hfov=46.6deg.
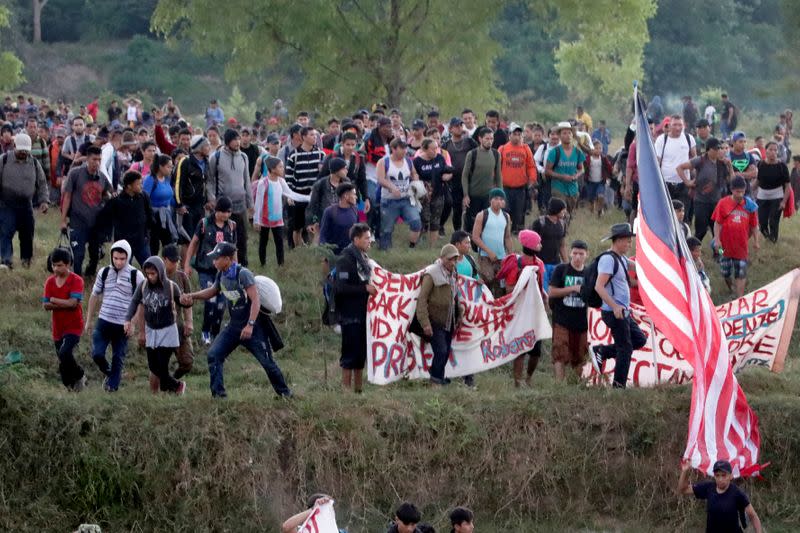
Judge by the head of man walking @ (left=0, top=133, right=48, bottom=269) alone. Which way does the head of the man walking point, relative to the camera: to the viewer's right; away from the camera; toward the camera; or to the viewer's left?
toward the camera

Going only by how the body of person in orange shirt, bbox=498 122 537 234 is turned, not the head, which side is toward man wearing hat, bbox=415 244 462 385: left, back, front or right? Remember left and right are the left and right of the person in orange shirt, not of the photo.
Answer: front

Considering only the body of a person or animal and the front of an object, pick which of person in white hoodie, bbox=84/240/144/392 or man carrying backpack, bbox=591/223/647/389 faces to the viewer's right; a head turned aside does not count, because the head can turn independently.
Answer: the man carrying backpack

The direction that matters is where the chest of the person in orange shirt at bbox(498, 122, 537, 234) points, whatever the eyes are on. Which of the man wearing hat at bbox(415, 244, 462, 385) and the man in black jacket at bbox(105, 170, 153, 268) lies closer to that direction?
the man wearing hat

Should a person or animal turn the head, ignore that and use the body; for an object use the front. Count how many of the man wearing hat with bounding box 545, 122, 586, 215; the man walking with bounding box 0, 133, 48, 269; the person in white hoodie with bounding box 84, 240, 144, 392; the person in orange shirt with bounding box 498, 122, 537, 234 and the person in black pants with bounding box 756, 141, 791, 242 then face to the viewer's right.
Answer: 0

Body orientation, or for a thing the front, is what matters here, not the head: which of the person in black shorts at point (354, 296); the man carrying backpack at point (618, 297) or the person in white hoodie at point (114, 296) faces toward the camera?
the person in white hoodie

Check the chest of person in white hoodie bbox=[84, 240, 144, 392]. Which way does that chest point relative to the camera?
toward the camera

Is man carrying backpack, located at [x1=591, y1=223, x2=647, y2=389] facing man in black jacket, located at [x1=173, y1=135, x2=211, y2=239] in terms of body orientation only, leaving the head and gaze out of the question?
no

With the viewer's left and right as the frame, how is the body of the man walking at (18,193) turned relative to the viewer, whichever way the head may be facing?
facing the viewer

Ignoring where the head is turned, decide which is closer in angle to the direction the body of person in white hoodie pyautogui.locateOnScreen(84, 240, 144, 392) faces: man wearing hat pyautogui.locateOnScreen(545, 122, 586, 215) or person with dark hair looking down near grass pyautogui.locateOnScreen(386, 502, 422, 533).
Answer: the person with dark hair looking down near grass

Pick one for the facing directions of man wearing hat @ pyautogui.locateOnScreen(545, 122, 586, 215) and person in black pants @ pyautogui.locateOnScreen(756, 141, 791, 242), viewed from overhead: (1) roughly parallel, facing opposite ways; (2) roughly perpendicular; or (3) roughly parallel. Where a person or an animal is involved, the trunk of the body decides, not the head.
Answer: roughly parallel

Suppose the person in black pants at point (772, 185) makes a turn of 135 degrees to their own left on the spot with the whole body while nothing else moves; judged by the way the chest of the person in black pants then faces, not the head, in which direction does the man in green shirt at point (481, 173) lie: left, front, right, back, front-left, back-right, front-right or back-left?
back

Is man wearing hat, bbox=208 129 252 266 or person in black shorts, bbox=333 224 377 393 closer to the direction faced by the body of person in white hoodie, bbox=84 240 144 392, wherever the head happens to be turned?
the person in black shorts

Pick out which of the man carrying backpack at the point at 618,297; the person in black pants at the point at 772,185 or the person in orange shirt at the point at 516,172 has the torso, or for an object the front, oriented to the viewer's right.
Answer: the man carrying backpack

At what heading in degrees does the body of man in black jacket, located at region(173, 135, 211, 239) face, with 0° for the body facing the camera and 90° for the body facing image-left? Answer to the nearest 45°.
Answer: approximately 315°
